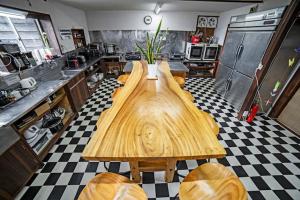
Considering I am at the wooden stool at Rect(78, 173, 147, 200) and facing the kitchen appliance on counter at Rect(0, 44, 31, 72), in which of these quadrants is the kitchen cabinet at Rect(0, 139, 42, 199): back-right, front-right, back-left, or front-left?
front-left

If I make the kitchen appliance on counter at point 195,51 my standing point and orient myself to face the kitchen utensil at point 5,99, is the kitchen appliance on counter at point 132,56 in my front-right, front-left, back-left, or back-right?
front-right

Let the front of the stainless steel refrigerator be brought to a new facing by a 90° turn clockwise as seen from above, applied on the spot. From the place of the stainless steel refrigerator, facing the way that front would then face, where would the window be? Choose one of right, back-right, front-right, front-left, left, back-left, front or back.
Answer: left

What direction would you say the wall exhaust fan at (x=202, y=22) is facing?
toward the camera

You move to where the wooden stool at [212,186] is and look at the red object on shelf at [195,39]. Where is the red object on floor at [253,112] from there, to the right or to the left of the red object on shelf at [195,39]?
right

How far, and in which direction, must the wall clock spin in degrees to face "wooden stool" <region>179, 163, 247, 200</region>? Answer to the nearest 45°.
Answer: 0° — it already faces it

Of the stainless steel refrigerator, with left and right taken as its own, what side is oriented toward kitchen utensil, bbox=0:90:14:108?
front

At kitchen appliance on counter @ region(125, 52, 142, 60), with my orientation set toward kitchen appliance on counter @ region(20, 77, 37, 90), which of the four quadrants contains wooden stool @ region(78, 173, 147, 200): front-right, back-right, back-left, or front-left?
front-left

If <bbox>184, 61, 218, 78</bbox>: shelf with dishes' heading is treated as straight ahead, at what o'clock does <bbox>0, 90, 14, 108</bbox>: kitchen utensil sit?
The kitchen utensil is roughly at 1 o'clock from the shelf with dishes.

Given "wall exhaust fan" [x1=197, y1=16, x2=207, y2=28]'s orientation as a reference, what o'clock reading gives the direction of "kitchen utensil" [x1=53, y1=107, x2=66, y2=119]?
The kitchen utensil is roughly at 1 o'clock from the wall exhaust fan.

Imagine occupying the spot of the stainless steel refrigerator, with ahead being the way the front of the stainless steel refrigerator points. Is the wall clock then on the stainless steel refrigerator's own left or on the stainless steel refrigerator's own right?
on the stainless steel refrigerator's own right

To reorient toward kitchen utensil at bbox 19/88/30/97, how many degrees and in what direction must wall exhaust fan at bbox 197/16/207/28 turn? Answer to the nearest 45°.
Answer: approximately 45° to its right
